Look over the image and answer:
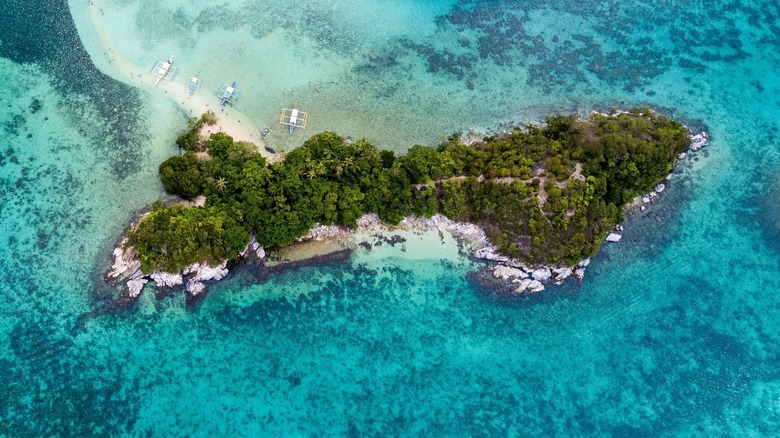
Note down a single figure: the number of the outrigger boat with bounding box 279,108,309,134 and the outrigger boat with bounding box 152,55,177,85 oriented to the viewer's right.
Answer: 0

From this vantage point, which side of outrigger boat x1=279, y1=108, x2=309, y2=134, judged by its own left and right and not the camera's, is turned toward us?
front

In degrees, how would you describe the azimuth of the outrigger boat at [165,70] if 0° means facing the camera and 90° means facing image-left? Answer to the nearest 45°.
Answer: approximately 45°

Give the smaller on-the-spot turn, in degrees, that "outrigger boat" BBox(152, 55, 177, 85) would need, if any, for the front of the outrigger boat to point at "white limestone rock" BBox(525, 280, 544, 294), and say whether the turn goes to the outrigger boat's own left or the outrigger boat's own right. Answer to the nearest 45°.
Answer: approximately 90° to the outrigger boat's own left

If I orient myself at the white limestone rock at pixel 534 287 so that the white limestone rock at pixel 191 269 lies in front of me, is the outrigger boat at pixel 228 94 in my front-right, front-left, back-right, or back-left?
front-right

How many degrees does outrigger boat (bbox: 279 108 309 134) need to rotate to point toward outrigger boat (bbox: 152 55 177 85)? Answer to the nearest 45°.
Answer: approximately 90° to its right

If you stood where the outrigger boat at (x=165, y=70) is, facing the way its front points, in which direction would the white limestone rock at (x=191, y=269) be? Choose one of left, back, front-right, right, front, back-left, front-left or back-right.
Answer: front-left

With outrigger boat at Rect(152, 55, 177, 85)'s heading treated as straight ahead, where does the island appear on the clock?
The island is roughly at 9 o'clock from the outrigger boat.

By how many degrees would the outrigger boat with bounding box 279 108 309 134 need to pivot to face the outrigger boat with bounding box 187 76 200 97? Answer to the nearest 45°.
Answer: approximately 90° to its right

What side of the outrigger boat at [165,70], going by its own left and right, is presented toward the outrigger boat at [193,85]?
left

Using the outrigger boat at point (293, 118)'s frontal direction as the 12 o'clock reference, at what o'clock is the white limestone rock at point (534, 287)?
The white limestone rock is roughly at 10 o'clock from the outrigger boat.

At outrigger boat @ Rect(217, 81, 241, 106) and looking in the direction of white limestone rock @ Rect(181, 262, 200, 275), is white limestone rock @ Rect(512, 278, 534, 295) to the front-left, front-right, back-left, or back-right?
front-left
